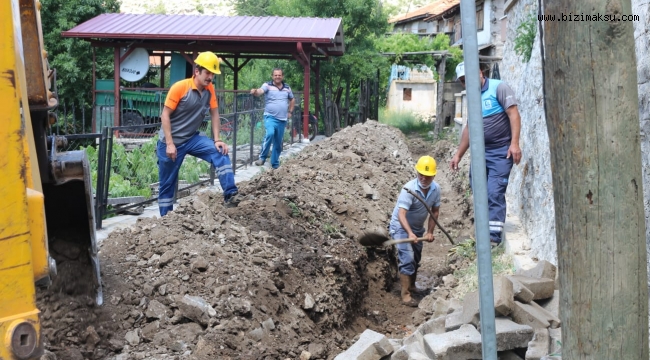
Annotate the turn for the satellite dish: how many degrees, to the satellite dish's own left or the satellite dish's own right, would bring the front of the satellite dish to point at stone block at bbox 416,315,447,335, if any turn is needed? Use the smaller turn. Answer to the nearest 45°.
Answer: approximately 45° to the satellite dish's own left

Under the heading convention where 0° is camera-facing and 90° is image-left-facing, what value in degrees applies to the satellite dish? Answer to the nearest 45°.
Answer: approximately 45°

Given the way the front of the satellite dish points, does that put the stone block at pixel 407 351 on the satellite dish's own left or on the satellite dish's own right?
on the satellite dish's own left

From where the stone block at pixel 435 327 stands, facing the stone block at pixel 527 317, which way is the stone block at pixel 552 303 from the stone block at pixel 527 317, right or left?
left

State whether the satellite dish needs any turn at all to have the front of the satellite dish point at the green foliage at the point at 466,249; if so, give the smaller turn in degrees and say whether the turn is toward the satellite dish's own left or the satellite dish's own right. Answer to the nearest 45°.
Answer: approximately 45° to the satellite dish's own left

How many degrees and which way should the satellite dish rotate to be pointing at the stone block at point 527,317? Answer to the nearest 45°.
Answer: approximately 45° to its left
